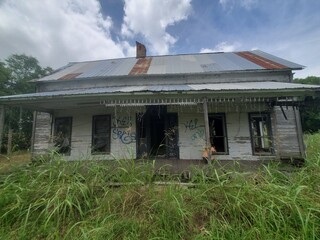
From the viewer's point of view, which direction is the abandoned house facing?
toward the camera

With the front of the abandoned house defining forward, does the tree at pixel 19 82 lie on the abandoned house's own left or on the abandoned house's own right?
on the abandoned house's own right
